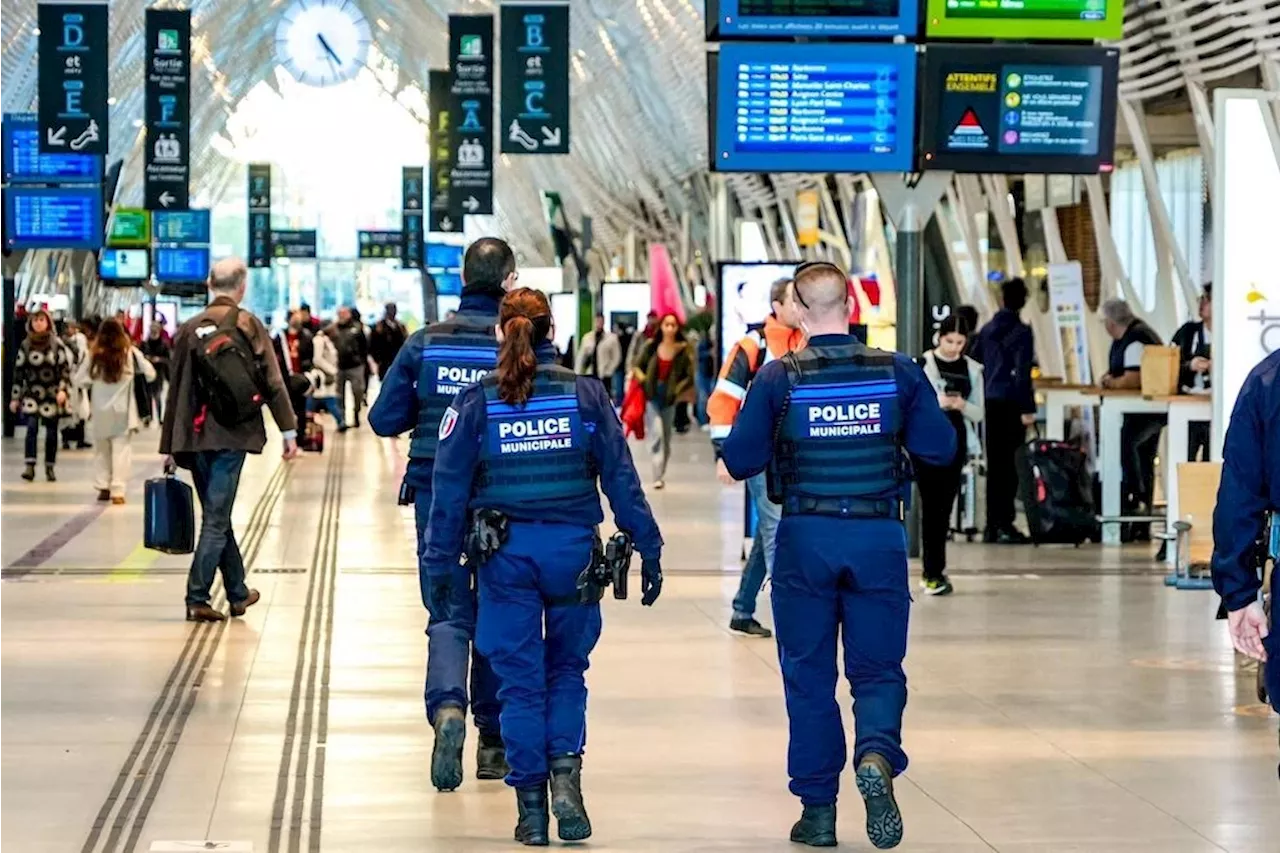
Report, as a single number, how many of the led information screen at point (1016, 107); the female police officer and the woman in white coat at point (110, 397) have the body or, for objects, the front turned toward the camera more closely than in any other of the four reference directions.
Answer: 1

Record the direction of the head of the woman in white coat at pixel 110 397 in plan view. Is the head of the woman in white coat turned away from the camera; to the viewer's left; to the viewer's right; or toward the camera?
away from the camera

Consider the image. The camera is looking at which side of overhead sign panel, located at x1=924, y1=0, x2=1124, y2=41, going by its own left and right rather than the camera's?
front

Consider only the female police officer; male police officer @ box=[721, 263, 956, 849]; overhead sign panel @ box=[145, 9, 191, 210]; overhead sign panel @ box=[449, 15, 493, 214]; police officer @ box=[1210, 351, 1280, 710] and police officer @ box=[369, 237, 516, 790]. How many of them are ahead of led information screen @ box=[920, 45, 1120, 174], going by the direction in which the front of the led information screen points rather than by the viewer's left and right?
4

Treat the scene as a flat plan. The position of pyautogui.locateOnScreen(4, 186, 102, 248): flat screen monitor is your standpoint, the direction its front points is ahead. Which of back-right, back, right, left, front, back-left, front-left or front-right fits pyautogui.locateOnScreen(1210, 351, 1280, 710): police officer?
front

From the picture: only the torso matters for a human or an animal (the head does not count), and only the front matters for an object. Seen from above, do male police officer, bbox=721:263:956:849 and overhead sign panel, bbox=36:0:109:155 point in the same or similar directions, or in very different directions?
very different directions

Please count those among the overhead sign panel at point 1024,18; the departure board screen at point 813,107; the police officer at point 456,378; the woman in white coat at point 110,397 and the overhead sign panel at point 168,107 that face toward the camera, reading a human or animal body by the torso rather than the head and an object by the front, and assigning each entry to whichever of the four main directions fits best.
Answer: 3

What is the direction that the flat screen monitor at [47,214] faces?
toward the camera

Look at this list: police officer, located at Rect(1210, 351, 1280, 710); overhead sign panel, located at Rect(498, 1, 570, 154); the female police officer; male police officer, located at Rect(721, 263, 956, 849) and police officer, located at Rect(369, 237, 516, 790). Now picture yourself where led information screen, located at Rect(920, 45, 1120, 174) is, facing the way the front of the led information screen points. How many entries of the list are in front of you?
4

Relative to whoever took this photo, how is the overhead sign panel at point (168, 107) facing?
facing the viewer

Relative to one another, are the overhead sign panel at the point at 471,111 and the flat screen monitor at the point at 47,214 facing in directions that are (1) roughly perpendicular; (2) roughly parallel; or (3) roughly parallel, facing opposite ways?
roughly parallel

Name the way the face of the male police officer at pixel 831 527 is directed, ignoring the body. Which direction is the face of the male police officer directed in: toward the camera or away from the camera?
away from the camera

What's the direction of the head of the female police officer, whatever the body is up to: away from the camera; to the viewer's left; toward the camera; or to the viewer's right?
away from the camera

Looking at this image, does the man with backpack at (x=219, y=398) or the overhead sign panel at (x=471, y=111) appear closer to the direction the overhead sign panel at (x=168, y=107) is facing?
the man with backpack

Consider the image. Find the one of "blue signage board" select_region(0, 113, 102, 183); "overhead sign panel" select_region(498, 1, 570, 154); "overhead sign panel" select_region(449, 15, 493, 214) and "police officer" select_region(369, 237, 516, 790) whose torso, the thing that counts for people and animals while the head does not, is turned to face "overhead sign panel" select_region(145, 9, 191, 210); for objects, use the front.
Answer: the police officer

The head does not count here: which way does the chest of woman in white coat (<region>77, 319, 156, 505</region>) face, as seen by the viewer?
away from the camera

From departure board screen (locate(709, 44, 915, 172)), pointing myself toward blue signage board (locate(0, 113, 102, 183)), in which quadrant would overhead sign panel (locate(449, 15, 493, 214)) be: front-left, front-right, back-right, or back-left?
front-right
